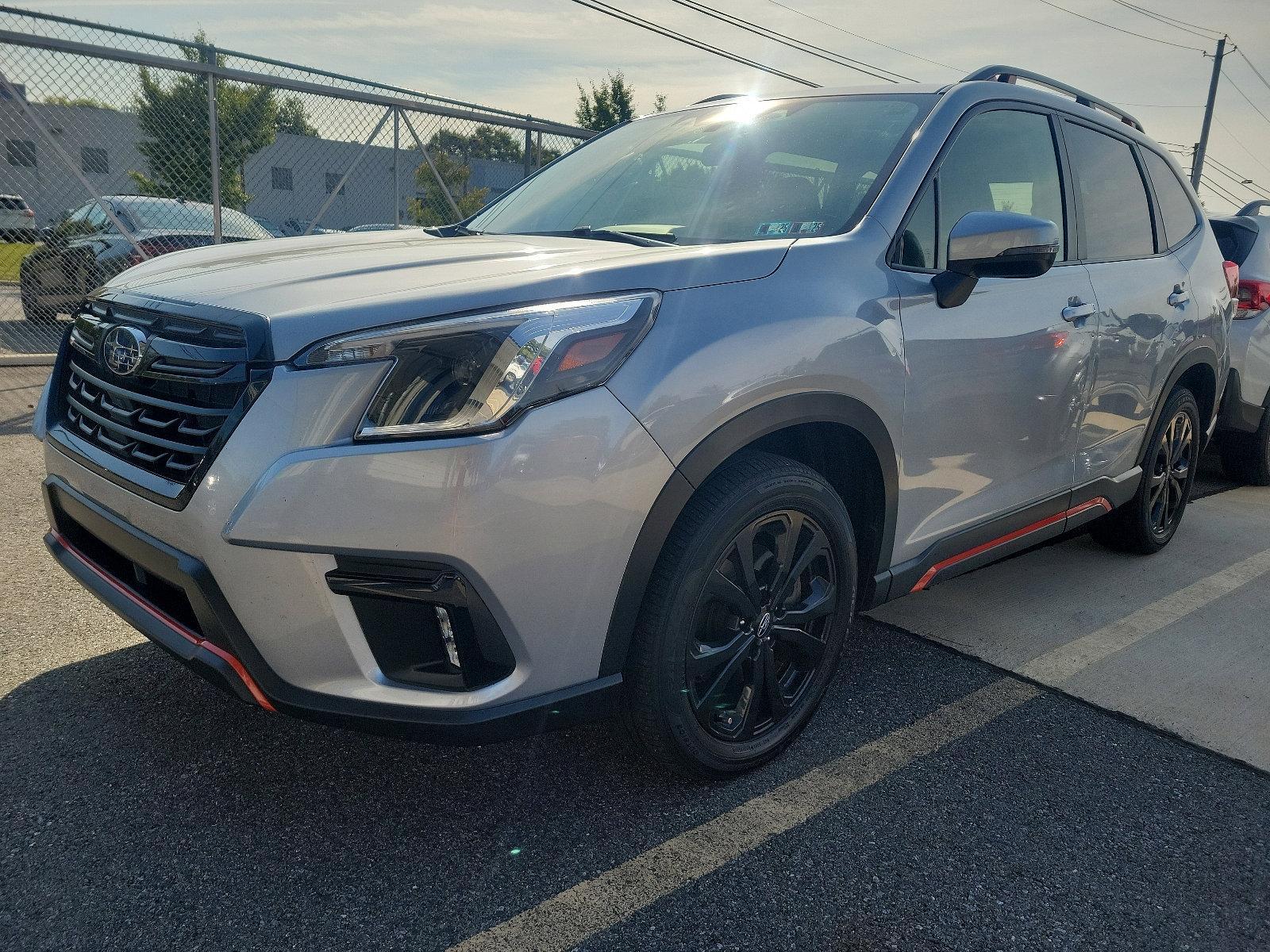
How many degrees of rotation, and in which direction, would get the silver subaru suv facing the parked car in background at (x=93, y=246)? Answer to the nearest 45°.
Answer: approximately 90° to its right

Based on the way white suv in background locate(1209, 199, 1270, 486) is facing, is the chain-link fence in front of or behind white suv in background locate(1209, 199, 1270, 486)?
behind

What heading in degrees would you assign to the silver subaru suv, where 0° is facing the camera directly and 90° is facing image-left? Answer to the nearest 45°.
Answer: approximately 45°

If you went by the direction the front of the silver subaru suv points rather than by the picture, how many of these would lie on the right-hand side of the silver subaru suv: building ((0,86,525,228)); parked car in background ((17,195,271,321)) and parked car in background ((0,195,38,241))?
3

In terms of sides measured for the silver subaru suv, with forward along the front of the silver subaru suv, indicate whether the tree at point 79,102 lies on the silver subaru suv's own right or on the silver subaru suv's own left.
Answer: on the silver subaru suv's own right

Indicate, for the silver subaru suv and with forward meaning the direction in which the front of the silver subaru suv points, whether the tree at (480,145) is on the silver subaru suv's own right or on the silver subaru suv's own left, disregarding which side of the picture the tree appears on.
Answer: on the silver subaru suv's own right

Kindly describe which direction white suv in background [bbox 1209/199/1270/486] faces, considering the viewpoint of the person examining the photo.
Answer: facing away from the viewer and to the right of the viewer
